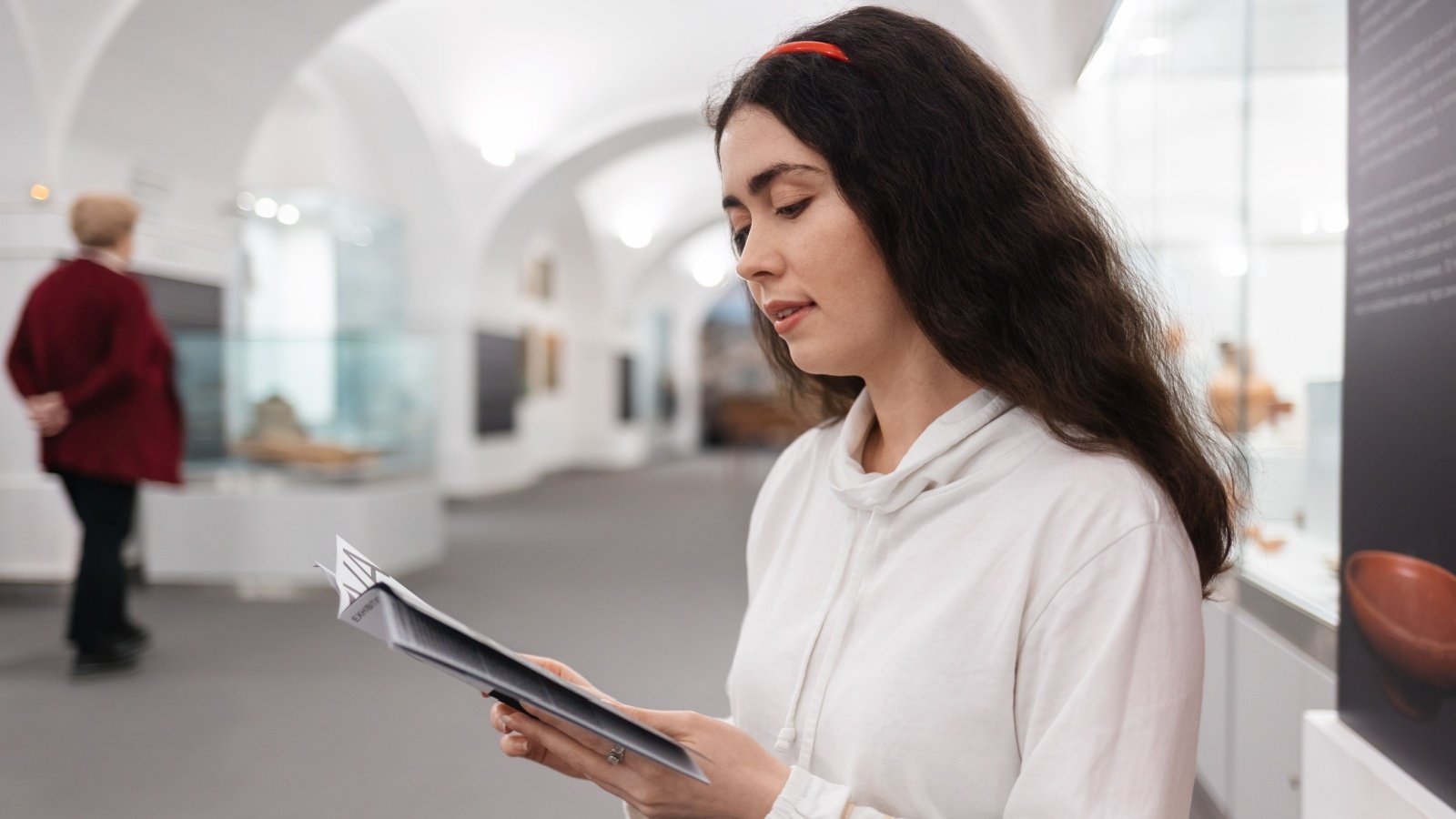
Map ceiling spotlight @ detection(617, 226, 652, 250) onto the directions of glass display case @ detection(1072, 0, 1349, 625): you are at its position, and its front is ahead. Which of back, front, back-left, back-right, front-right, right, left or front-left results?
right

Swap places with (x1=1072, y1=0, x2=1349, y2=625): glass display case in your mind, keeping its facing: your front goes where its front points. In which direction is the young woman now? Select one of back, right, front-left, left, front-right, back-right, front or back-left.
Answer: front-left

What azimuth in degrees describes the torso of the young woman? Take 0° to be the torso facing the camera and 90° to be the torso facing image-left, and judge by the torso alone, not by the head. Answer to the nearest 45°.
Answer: approximately 45°

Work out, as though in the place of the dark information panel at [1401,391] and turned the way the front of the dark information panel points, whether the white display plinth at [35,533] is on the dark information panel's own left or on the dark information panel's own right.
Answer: on the dark information panel's own right

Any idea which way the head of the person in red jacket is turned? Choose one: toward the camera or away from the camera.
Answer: away from the camera

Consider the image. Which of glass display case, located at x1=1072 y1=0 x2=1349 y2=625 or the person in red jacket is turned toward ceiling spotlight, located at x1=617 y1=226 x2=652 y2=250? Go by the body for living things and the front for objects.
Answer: the person in red jacket

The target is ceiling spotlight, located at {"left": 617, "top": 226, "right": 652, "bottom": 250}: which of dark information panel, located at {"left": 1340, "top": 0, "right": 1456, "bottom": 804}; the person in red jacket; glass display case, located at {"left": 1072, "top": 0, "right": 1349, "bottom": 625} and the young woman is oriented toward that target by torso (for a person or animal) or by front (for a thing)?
the person in red jacket

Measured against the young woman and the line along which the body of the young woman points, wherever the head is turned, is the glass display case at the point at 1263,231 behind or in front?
behind

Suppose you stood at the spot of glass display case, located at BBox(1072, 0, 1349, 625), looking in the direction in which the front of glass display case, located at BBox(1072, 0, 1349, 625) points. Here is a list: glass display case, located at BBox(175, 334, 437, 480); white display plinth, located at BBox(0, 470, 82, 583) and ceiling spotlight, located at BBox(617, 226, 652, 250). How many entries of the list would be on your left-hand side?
0

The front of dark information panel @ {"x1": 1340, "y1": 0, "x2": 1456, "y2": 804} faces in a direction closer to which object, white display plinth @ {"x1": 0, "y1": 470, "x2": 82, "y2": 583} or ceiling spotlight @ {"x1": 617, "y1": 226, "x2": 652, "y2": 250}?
the white display plinth

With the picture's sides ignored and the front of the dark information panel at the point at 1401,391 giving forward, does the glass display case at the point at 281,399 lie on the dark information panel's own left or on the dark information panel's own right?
on the dark information panel's own right

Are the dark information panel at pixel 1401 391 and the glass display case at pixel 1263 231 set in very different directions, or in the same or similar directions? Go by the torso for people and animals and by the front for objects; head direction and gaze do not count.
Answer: same or similar directions

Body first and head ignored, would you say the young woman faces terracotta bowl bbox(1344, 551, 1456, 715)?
no

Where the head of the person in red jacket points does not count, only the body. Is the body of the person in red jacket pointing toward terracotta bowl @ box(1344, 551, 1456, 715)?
no

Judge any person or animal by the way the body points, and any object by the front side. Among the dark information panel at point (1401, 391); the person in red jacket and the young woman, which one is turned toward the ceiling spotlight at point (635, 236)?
the person in red jacket

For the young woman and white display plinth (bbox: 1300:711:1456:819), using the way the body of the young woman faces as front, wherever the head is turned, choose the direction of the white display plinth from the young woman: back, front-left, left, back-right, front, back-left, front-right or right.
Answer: back

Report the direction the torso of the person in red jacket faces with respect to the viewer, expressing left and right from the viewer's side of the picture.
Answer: facing away from the viewer and to the right of the viewer

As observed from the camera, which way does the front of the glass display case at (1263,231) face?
facing the viewer and to the left of the viewer

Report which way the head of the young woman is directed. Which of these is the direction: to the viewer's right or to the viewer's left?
to the viewer's left

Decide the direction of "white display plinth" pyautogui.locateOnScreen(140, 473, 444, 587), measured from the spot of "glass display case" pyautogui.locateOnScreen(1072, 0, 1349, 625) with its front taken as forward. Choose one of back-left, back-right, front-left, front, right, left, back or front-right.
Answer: front-right

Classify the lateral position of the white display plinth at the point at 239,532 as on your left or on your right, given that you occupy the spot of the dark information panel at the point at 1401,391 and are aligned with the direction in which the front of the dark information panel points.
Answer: on your right
